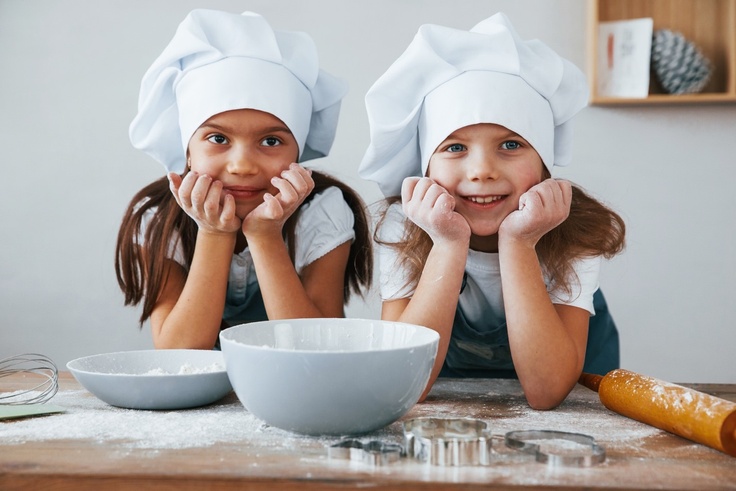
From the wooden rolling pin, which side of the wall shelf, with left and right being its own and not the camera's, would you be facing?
front

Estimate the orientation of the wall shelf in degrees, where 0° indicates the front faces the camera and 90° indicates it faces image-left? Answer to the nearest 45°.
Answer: approximately 0°

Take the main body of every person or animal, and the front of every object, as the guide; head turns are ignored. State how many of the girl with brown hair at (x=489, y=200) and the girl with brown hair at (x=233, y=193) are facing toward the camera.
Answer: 2

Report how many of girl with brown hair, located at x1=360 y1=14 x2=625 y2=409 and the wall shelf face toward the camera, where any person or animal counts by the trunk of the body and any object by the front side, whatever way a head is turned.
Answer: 2

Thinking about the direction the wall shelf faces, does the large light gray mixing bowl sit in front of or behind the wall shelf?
in front

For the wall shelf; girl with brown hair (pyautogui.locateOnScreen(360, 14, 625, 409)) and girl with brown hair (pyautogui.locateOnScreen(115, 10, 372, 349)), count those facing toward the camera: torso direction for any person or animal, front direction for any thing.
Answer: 3

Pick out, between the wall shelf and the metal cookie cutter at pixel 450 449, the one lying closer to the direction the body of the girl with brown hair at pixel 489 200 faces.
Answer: the metal cookie cutter

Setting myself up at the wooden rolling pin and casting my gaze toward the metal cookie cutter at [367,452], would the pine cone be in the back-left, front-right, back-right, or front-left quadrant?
back-right

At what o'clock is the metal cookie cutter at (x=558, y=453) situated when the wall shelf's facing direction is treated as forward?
The metal cookie cutter is roughly at 12 o'clock from the wall shelf.

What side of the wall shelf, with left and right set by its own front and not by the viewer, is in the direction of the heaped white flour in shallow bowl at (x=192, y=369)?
front
